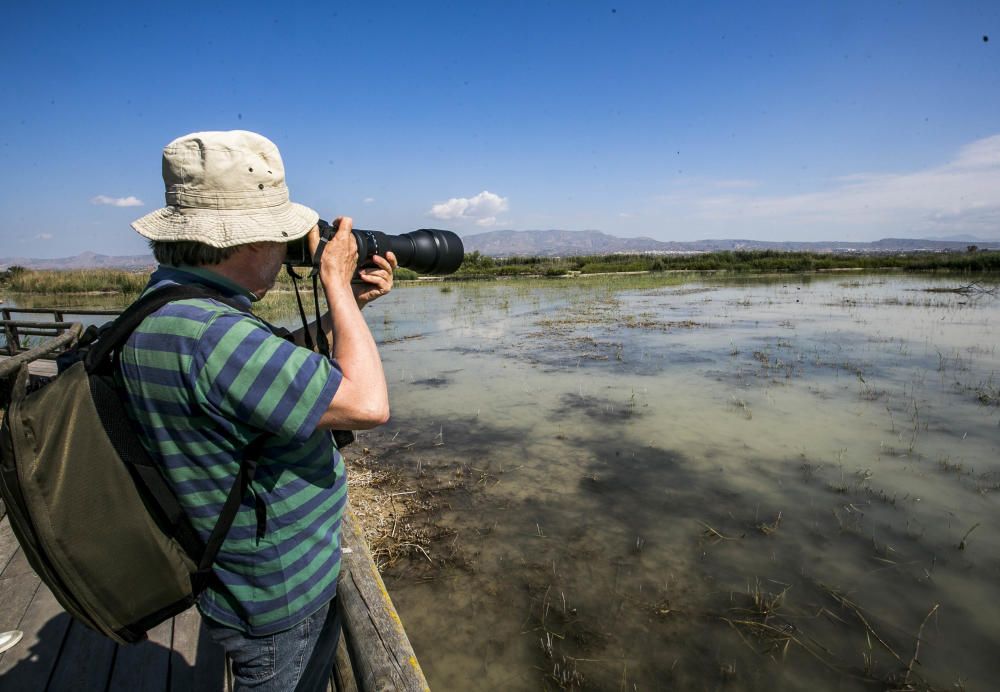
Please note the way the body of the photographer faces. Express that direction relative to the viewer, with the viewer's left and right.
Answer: facing away from the viewer and to the right of the viewer

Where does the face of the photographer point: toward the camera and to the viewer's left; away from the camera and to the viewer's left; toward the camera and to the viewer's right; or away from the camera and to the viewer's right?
away from the camera and to the viewer's right
